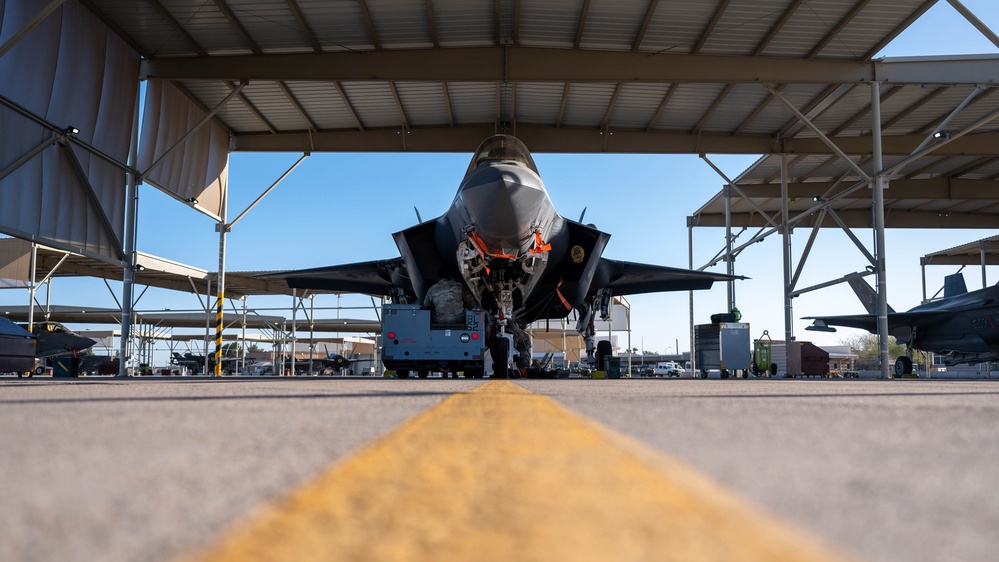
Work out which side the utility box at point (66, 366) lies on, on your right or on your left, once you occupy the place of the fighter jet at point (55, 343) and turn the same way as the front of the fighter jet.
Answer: on your right

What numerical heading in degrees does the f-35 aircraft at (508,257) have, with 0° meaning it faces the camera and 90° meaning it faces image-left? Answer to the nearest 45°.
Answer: approximately 0°

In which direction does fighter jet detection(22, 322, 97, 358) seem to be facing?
to the viewer's right

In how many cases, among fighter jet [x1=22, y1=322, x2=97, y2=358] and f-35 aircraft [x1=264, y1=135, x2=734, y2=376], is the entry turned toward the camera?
1

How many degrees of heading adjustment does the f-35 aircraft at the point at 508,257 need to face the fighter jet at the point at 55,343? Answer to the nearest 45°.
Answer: approximately 135° to its right

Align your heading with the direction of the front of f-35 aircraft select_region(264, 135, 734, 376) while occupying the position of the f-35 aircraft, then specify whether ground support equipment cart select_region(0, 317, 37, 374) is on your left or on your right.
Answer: on your right

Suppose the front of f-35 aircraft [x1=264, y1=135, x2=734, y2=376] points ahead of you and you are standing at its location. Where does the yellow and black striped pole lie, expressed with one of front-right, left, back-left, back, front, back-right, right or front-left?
back-right
